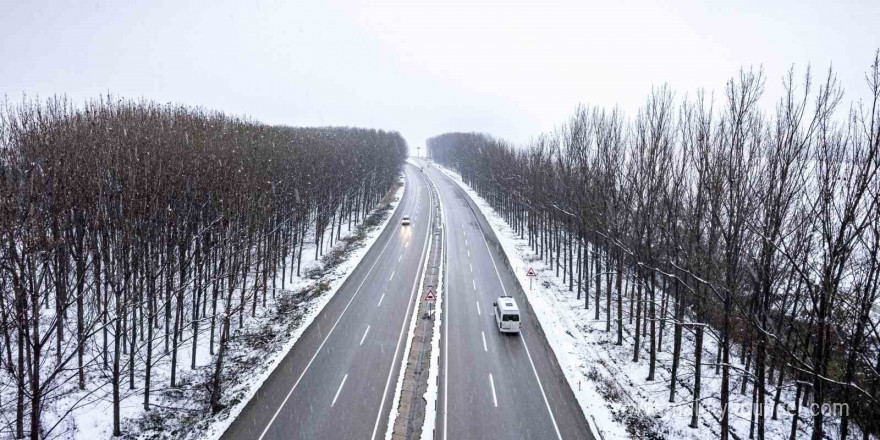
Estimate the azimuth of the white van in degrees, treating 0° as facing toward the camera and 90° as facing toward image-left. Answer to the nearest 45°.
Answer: approximately 180°
